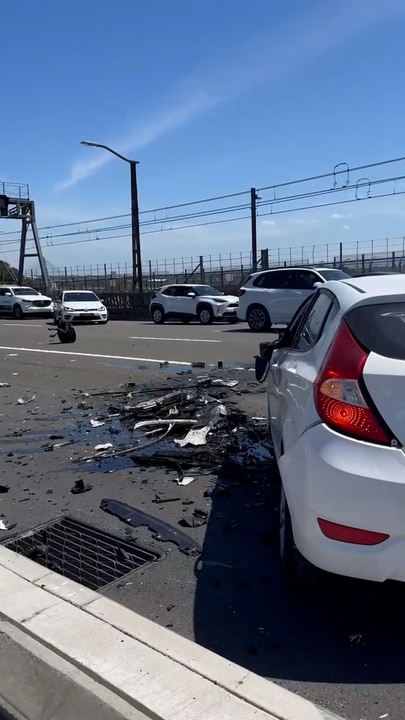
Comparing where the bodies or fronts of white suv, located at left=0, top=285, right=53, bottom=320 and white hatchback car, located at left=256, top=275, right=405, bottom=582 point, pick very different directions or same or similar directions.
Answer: very different directions

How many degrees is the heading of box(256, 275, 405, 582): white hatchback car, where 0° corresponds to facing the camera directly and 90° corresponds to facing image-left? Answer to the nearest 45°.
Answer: approximately 135°

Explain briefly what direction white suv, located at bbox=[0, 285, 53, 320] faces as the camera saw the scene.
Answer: facing the viewer and to the right of the viewer

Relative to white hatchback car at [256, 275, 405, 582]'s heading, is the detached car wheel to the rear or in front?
in front

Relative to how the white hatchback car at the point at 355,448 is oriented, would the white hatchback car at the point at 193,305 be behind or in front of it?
in front
